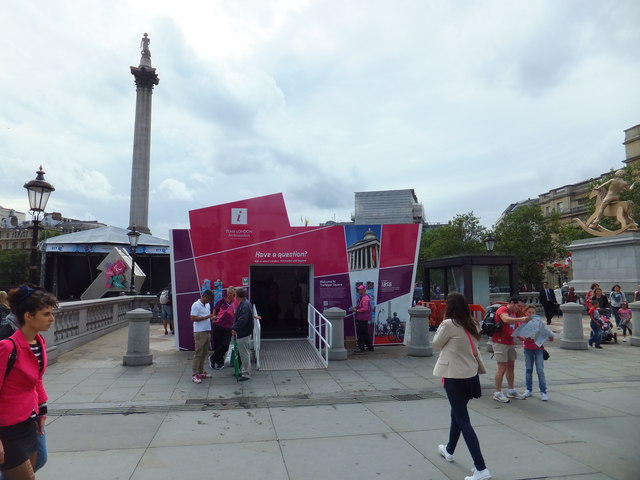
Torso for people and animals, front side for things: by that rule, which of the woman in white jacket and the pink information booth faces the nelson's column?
the woman in white jacket

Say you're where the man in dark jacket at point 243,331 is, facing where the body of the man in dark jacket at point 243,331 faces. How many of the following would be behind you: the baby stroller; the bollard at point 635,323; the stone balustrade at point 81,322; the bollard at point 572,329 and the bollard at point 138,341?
3

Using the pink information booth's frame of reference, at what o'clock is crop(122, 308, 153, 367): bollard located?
The bollard is roughly at 2 o'clock from the pink information booth.

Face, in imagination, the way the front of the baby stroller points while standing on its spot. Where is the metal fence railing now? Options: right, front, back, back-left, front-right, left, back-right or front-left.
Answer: right

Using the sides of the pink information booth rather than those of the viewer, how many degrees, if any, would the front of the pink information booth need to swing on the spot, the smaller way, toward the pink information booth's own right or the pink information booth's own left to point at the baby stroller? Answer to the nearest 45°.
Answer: approximately 90° to the pink information booth's own left

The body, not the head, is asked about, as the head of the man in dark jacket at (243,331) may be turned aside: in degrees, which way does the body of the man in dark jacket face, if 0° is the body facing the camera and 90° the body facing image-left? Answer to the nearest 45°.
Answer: approximately 90°

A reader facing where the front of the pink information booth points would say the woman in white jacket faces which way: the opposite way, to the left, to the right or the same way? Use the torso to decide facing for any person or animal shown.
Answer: the opposite way

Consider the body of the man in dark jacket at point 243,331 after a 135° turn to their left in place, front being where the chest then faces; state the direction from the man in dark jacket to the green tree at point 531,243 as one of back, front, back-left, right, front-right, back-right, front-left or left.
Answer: left

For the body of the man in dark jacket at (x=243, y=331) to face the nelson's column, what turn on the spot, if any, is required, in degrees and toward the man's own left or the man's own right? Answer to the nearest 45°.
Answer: approximately 90° to the man's own right

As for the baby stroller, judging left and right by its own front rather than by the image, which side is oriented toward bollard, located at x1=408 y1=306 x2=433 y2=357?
right

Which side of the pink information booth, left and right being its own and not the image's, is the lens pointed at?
front

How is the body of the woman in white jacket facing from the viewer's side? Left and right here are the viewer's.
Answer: facing away from the viewer and to the left of the viewer

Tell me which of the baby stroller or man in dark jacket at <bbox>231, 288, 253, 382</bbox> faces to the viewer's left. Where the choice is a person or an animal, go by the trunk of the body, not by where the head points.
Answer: the man in dark jacket

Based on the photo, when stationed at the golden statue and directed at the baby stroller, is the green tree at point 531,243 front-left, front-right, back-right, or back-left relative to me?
back-right

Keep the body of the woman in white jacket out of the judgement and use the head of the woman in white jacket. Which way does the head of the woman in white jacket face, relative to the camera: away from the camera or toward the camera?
away from the camera

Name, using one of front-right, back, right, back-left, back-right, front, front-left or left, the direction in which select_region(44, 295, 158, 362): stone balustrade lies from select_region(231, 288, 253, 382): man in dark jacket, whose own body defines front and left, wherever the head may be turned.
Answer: front-right
